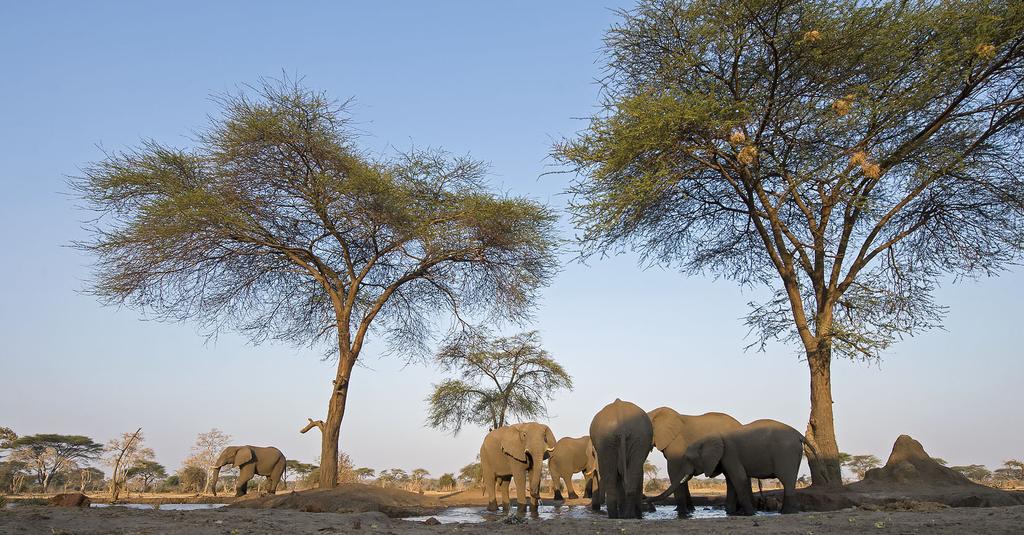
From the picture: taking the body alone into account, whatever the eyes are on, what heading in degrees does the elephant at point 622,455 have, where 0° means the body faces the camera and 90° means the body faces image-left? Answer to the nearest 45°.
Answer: approximately 180°

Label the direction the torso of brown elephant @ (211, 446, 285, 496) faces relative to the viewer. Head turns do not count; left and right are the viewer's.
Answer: facing to the left of the viewer

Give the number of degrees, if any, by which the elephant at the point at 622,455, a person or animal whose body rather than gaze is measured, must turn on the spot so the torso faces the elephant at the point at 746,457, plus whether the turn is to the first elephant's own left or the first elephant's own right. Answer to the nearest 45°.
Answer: approximately 45° to the first elephant's own right

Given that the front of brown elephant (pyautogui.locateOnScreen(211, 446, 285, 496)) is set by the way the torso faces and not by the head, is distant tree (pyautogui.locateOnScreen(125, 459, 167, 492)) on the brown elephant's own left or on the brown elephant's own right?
on the brown elephant's own right

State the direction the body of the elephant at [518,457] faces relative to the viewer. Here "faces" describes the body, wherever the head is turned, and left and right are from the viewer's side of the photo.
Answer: facing the viewer and to the right of the viewer

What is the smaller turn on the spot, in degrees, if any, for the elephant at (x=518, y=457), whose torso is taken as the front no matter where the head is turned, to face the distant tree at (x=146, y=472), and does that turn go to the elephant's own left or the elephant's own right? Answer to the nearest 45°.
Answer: approximately 180°

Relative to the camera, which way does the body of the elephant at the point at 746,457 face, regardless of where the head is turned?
to the viewer's left

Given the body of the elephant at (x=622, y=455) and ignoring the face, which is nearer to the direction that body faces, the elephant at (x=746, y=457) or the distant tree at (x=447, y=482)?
the distant tree

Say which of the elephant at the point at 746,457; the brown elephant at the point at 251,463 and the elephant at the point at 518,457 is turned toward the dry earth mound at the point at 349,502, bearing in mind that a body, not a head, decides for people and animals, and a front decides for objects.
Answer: the elephant at the point at 746,457

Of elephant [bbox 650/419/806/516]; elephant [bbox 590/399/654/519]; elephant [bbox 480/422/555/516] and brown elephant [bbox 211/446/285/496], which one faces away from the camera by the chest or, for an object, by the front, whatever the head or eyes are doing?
elephant [bbox 590/399/654/519]

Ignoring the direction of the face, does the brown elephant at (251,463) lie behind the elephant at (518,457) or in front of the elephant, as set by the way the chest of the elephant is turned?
behind
